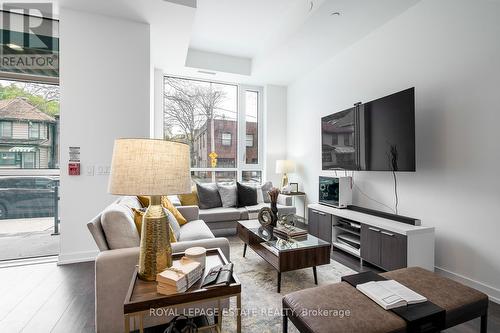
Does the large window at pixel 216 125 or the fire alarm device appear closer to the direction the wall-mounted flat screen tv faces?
the fire alarm device

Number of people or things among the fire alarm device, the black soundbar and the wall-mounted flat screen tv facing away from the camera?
0

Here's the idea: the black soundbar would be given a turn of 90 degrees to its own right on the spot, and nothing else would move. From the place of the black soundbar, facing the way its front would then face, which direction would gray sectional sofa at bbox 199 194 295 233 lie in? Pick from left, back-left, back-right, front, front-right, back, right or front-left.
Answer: front-left

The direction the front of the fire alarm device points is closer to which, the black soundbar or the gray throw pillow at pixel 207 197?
the black soundbar

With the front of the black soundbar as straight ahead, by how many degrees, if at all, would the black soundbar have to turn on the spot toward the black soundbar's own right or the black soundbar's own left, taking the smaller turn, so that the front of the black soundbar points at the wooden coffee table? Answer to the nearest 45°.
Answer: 0° — it already faces it

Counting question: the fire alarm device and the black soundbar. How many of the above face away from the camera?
0

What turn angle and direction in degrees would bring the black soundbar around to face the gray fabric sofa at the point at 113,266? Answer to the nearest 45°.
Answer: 0° — it already faces it

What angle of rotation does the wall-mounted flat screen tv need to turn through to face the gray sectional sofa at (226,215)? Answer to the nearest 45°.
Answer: approximately 45° to its right

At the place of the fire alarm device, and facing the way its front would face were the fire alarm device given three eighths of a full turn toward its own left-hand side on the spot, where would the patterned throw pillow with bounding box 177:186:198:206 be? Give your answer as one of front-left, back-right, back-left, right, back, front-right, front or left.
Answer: front-right

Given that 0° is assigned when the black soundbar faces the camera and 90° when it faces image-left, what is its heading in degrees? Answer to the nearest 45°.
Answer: approximately 45°

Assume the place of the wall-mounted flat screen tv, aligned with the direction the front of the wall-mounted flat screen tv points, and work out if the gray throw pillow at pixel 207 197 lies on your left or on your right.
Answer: on your right

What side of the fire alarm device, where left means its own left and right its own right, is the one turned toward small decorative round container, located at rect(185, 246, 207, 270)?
front

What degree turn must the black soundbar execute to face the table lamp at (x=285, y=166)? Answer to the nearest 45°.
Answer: approximately 90° to its right

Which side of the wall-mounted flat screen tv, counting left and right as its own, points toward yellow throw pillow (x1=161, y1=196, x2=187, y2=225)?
front

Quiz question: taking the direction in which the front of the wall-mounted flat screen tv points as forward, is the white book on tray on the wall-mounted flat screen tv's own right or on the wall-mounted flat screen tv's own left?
on the wall-mounted flat screen tv's own left

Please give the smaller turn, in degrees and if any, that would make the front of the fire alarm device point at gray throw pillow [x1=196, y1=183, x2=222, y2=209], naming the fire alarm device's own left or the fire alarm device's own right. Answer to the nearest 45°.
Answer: approximately 90° to the fire alarm device's own left

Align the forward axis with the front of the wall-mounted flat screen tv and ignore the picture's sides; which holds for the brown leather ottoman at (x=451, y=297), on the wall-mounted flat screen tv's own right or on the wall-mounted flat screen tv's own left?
on the wall-mounted flat screen tv's own left

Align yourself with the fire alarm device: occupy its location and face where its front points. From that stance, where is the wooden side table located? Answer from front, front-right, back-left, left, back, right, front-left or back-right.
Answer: front
